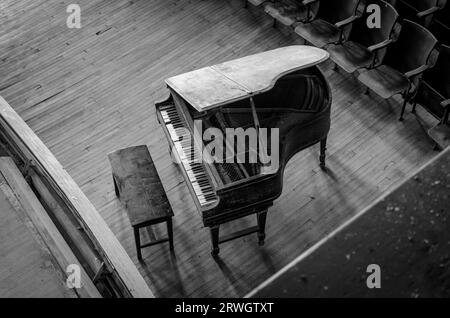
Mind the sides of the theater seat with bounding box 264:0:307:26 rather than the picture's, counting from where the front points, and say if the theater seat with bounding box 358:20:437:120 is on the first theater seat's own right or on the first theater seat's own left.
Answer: on the first theater seat's own left

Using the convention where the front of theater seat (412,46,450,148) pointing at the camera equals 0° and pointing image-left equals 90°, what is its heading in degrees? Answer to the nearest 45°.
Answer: approximately 45°

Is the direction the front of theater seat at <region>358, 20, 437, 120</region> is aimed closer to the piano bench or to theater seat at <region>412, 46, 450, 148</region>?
the piano bench

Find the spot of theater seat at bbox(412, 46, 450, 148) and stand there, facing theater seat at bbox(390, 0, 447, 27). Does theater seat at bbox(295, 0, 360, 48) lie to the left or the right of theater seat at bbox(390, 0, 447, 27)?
left

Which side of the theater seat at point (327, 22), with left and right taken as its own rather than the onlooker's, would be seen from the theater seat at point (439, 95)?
left

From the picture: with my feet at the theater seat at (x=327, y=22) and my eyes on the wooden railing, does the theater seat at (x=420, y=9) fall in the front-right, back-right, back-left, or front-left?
back-left

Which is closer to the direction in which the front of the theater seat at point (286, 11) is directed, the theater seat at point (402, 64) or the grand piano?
the grand piano
